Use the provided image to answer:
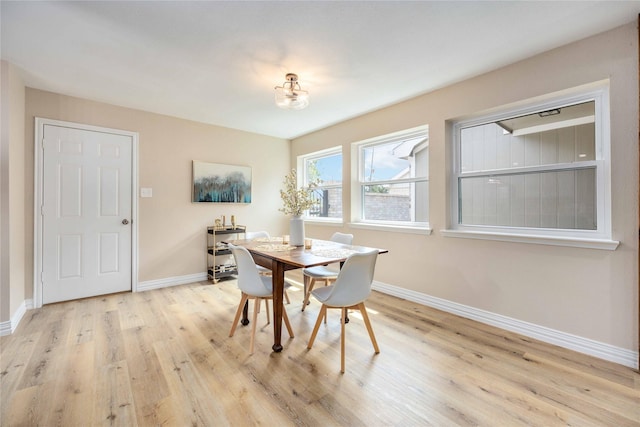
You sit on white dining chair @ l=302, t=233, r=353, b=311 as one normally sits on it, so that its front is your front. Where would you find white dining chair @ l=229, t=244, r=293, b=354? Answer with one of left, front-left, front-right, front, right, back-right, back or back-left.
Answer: front

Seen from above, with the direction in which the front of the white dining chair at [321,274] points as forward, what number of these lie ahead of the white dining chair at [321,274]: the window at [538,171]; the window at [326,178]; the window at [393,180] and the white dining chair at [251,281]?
1

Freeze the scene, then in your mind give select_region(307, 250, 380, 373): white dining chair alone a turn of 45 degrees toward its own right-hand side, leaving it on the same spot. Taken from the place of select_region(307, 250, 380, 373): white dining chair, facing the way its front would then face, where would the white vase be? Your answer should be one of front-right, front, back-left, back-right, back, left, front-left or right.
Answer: front-left

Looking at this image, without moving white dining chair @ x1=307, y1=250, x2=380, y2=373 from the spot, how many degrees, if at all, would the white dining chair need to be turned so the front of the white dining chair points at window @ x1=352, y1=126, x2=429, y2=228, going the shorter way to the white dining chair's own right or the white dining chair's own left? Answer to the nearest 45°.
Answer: approximately 45° to the white dining chair's own right

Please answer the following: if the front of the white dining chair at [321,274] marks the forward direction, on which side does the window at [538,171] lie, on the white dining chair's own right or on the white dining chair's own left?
on the white dining chair's own left

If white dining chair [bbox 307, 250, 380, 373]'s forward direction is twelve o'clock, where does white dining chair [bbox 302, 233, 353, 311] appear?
white dining chair [bbox 302, 233, 353, 311] is roughly at 1 o'clock from white dining chair [bbox 307, 250, 380, 373].

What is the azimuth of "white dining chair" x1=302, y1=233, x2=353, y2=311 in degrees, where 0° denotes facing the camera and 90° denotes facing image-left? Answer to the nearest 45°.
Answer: approximately 45°

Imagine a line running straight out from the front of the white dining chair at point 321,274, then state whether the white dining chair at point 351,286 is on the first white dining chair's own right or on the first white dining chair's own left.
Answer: on the first white dining chair's own left

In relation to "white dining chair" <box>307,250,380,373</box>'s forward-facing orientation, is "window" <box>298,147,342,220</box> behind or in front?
in front

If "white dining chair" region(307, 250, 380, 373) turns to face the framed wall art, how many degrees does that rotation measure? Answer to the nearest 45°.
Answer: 0° — it already faces it

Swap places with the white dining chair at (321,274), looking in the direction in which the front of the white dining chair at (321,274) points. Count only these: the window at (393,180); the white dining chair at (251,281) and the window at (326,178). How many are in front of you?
1

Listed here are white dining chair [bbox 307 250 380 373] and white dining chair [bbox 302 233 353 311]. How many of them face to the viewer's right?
0

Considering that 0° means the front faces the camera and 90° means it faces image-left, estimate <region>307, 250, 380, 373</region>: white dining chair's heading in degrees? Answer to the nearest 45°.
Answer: approximately 135°

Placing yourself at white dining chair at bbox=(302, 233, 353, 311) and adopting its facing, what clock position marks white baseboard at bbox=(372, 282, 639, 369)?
The white baseboard is roughly at 8 o'clock from the white dining chair.

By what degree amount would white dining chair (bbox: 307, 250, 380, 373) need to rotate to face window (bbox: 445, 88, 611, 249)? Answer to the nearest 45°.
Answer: approximately 135° to its right
